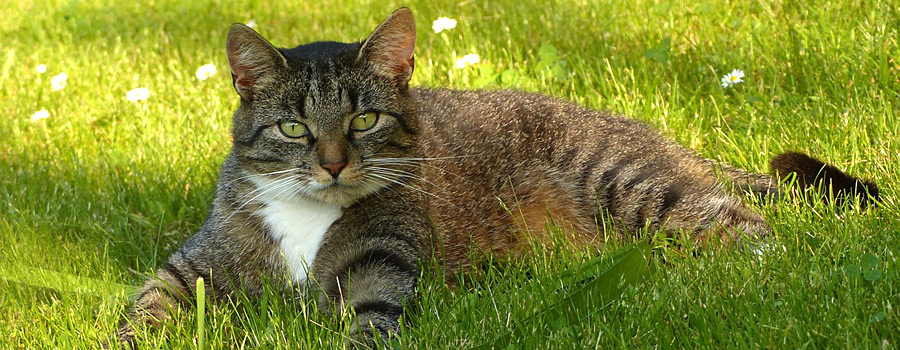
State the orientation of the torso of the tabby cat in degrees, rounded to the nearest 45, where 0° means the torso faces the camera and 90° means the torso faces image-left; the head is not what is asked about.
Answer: approximately 45°

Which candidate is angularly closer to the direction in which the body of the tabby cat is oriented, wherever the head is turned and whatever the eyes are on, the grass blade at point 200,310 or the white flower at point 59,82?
the grass blade

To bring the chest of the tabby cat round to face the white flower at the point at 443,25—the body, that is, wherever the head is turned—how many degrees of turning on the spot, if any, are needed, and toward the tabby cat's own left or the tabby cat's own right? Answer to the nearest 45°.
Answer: approximately 135° to the tabby cat's own right

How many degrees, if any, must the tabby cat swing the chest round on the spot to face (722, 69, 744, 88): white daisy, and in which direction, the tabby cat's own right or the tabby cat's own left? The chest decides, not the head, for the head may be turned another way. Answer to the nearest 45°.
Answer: approximately 180°

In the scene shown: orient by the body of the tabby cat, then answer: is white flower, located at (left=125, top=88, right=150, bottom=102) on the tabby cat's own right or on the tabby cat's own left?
on the tabby cat's own right

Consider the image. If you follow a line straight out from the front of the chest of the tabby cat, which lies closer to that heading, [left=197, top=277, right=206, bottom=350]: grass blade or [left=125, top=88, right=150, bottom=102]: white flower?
the grass blade

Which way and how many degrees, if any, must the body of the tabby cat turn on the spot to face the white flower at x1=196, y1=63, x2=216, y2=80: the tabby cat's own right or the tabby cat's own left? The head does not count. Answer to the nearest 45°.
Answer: approximately 90° to the tabby cat's own right

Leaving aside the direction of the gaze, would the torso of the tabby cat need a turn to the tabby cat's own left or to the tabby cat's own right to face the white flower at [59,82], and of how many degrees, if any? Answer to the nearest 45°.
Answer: approximately 90° to the tabby cat's own right

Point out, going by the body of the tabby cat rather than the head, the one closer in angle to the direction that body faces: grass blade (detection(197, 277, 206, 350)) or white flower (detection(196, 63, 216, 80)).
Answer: the grass blade
